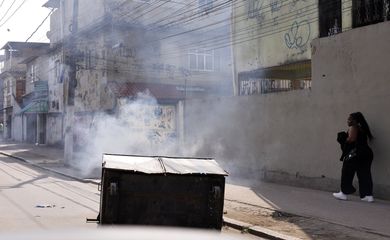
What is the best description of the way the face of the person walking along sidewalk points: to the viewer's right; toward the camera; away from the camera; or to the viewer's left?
to the viewer's left

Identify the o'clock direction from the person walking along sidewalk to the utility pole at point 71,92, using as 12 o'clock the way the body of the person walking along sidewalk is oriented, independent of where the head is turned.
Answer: The utility pole is roughly at 1 o'clock from the person walking along sidewalk.

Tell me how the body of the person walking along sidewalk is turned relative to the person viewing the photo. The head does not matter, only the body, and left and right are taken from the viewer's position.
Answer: facing to the left of the viewer

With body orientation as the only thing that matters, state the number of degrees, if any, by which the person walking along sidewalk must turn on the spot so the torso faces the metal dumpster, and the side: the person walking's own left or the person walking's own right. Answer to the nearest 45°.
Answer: approximately 45° to the person walking's own left
